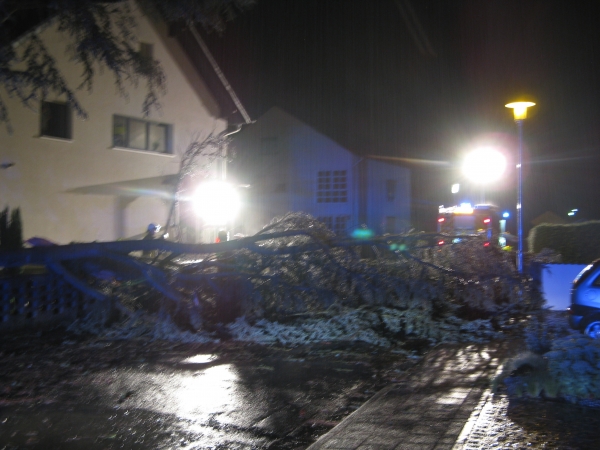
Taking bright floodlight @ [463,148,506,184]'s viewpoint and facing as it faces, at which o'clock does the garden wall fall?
The garden wall is roughly at 1 o'clock from the bright floodlight.

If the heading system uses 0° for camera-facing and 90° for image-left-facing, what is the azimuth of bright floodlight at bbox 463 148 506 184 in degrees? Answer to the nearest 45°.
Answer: approximately 0°
